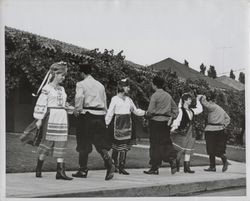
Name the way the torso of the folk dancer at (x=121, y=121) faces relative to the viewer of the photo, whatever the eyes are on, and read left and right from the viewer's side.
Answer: facing the viewer and to the right of the viewer

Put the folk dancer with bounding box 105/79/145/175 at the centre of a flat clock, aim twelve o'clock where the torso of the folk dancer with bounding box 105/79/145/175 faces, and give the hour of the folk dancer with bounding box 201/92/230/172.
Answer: the folk dancer with bounding box 201/92/230/172 is roughly at 10 o'clock from the folk dancer with bounding box 105/79/145/175.

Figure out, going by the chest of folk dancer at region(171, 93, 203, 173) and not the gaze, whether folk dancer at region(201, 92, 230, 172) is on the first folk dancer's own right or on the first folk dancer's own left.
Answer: on the first folk dancer's own left
